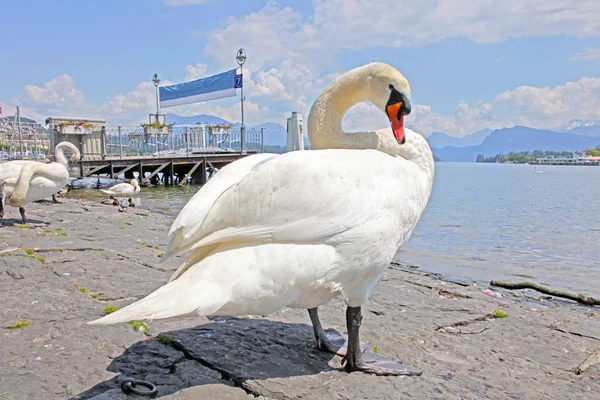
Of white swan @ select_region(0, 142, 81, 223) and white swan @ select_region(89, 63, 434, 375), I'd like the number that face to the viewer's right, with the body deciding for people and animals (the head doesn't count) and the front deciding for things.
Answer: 2

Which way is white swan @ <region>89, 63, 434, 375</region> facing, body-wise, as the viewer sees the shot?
to the viewer's right

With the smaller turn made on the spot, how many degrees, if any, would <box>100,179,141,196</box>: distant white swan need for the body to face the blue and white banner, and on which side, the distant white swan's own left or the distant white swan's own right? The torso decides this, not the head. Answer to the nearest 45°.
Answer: approximately 90° to the distant white swan's own left

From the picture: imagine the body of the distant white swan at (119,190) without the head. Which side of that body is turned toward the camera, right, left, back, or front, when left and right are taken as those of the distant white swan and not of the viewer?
right

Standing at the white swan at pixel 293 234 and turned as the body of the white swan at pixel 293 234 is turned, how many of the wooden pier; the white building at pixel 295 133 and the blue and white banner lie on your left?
3

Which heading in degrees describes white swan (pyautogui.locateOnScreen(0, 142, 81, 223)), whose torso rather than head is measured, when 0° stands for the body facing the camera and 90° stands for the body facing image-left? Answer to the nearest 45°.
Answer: approximately 270°

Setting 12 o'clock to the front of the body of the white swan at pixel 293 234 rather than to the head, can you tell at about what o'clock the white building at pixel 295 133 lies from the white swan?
The white building is roughly at 9 o'clock from the white swan.

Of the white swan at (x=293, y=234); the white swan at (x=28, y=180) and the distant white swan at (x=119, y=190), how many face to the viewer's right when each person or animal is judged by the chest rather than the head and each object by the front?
3

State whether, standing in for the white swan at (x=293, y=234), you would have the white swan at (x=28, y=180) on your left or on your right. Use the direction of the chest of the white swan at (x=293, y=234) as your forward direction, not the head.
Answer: on your left

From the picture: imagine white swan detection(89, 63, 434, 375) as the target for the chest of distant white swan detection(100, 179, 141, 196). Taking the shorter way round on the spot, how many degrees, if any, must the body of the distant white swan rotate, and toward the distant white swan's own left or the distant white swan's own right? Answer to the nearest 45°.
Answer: approximately 90° to the distant white swan's own right

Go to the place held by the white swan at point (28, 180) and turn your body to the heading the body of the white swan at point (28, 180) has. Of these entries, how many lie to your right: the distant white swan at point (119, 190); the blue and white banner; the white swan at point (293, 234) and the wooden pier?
1

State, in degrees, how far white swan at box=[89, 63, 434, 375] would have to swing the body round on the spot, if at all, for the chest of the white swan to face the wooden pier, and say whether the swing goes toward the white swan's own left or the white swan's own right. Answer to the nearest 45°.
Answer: approximately 90° to the white swan's own left
